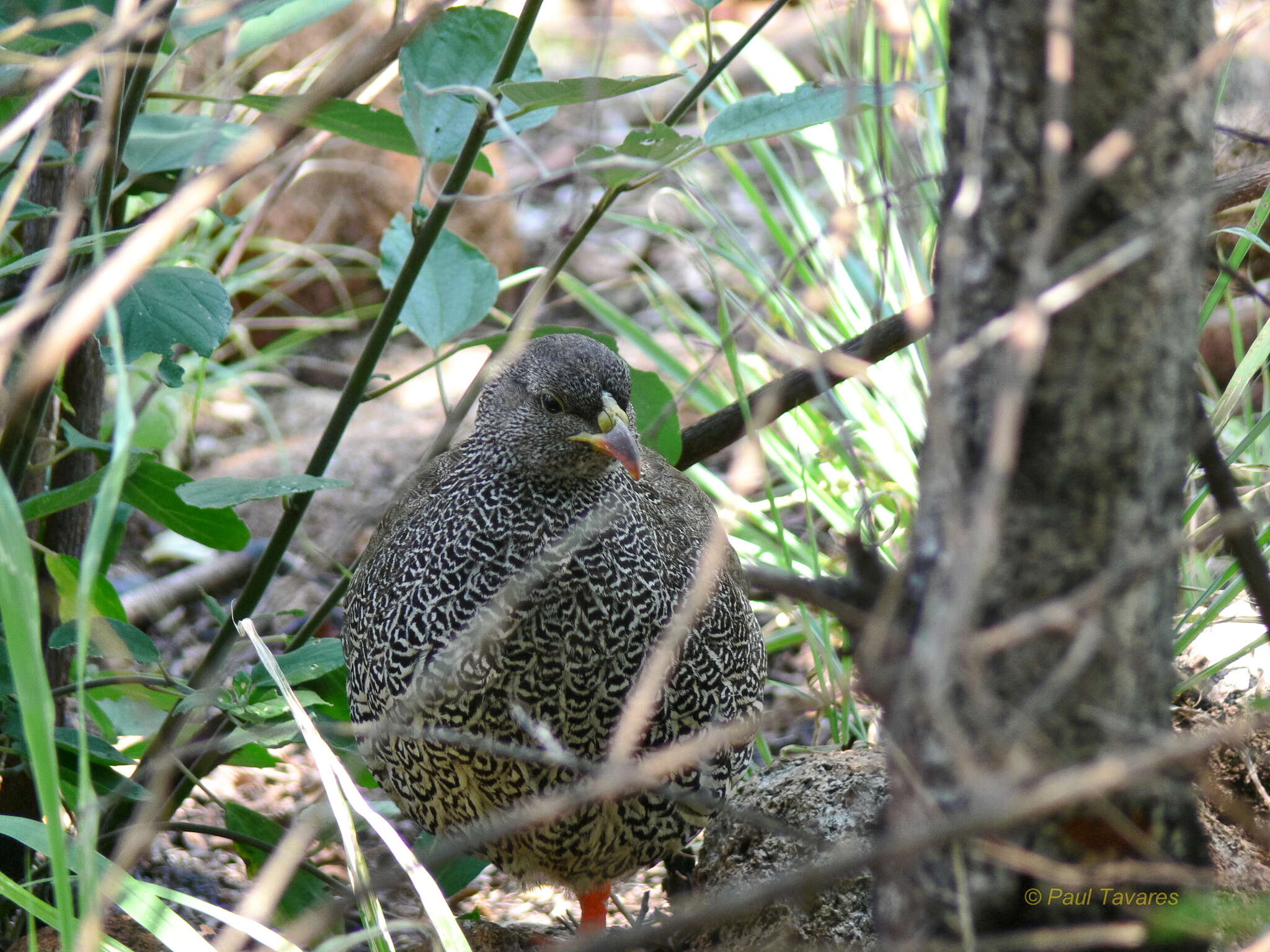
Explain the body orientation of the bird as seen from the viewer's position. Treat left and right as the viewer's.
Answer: facing the viewer

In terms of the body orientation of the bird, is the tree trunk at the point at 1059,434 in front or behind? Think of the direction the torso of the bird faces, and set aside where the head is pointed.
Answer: in front
